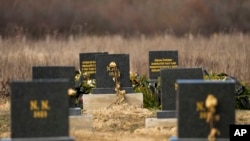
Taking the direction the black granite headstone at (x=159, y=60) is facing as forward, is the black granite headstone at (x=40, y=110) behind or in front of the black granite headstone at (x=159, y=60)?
in front

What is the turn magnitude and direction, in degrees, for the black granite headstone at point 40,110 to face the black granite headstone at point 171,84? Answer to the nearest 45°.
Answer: approximately 135° to its left

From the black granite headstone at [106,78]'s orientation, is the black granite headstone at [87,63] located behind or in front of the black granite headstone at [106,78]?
behind

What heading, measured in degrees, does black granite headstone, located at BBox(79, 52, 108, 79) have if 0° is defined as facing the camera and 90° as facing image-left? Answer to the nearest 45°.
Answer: approximately 0°

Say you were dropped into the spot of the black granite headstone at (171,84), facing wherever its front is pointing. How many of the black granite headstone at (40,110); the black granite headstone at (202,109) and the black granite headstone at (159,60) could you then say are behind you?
1

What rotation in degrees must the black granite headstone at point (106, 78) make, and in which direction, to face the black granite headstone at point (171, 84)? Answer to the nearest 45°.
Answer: approximately 45° to its left
